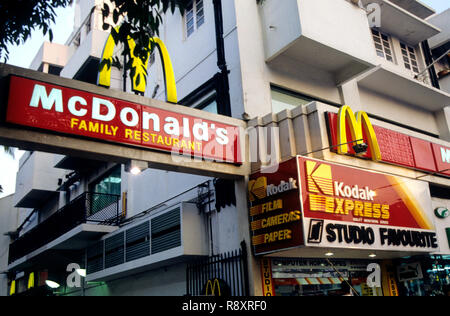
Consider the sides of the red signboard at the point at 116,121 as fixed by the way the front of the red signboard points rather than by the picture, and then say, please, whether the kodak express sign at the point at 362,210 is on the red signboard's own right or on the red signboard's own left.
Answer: on the red signboard's own left

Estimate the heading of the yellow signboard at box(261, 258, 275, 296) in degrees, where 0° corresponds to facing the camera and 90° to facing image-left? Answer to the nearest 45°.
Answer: approximately 0°

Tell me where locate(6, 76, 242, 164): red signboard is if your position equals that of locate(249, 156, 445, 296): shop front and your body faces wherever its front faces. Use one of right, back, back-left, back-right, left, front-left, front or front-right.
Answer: right

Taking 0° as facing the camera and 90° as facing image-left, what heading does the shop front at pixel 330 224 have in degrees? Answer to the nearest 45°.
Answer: approximately 315°

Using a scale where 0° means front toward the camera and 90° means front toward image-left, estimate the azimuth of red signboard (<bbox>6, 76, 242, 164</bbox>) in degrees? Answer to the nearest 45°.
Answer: approximately 315°

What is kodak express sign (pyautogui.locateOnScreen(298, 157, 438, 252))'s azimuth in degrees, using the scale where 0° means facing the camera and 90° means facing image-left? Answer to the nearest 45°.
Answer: approximately 315°
